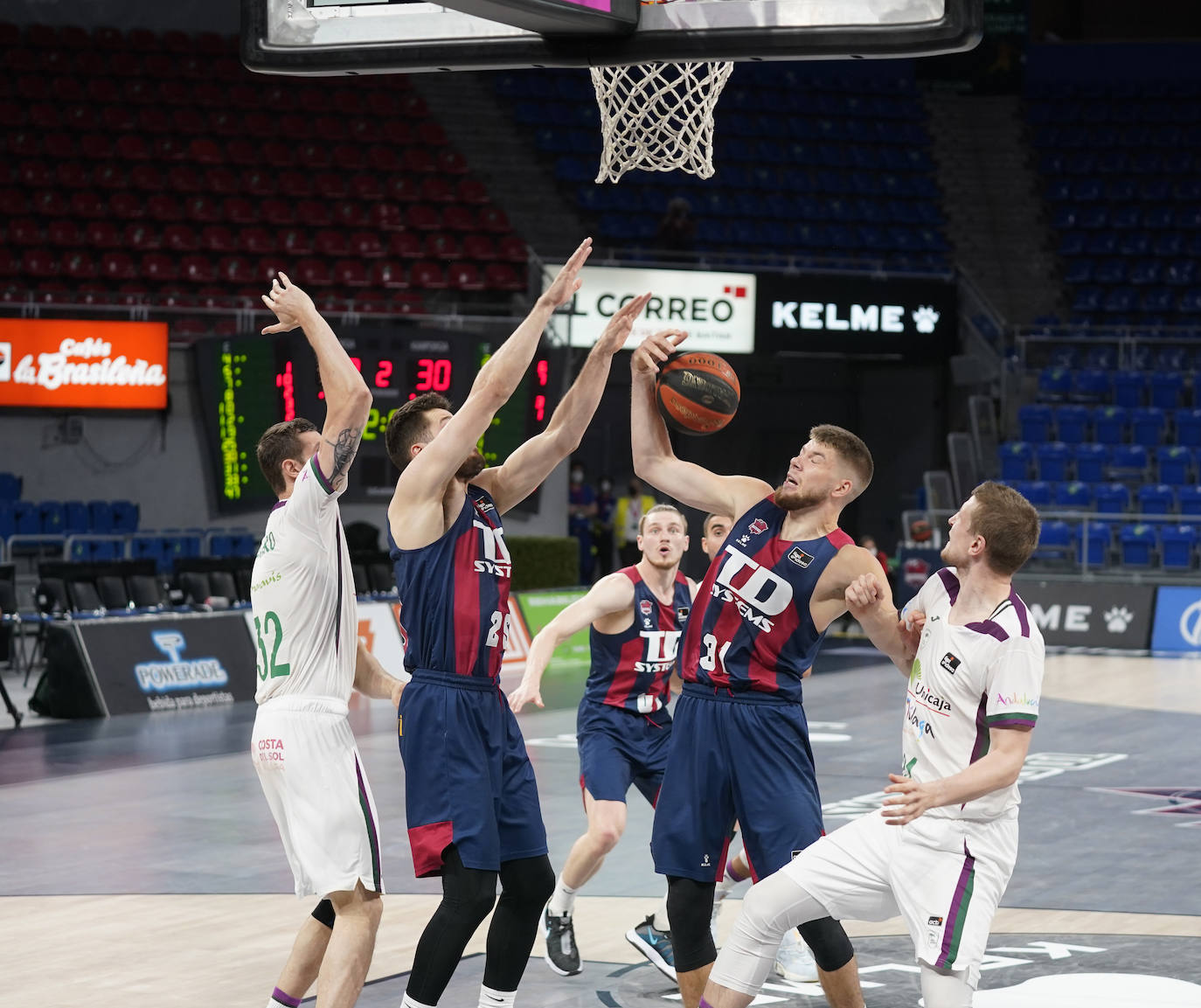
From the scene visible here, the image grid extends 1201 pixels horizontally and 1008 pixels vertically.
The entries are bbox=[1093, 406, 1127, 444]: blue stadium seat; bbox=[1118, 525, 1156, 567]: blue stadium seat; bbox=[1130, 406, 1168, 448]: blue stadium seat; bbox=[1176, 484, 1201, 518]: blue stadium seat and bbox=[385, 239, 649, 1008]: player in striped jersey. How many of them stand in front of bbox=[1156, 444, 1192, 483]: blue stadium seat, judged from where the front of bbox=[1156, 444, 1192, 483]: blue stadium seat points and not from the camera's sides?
3

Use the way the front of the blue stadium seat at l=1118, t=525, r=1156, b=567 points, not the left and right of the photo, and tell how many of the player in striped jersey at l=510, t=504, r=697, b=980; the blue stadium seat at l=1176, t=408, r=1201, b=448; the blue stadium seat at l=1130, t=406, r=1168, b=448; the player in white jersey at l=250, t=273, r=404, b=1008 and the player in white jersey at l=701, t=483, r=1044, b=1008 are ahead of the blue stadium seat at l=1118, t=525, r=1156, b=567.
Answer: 3

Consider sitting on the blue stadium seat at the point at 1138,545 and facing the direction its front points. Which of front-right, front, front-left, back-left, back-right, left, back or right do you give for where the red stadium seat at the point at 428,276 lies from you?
right

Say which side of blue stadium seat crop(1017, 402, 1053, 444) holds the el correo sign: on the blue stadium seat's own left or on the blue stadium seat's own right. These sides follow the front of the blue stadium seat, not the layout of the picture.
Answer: on the blue stadium seat's own right

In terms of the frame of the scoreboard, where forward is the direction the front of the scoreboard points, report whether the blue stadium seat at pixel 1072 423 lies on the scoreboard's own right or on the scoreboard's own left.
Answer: on the scoreboard's own left

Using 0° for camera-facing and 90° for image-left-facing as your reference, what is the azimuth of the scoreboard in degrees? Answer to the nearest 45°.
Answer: approximately 0°
